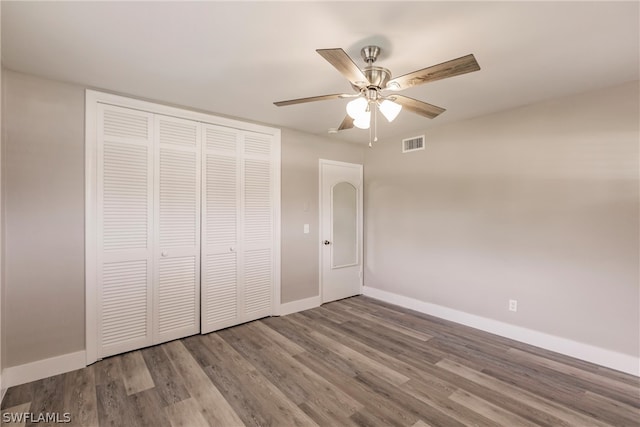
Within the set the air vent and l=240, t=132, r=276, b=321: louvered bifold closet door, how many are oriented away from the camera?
0

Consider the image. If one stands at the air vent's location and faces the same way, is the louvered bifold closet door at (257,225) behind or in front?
in front

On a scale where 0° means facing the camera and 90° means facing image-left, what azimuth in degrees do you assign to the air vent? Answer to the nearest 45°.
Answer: approximately 45°

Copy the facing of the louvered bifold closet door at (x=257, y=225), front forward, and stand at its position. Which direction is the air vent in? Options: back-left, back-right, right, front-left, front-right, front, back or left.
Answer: front-left

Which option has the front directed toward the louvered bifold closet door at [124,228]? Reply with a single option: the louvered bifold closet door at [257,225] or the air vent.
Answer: the air vent

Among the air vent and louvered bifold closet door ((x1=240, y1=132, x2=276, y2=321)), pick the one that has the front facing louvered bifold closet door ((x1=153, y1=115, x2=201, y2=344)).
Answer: the air vent
